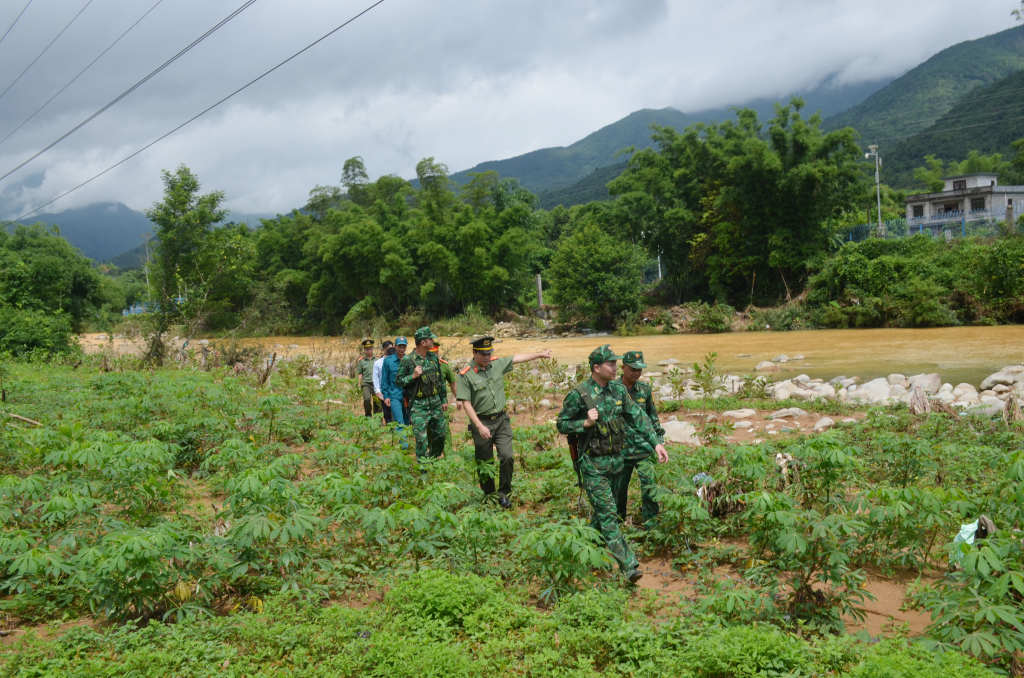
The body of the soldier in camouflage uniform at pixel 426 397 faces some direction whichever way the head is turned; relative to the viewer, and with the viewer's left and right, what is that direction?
facing the viewer and to the right of the viewer

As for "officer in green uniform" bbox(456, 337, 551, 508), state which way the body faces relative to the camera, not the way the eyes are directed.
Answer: toward the camera

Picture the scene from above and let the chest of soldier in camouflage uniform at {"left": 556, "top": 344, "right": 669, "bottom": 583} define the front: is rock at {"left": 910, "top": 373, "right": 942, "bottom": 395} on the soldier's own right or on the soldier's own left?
on the soldier's own left

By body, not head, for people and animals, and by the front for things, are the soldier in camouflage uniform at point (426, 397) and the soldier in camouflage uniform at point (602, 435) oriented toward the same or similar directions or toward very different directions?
same or similar directions

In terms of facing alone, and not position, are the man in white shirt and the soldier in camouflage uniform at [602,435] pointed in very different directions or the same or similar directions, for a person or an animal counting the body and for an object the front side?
same or similar directions

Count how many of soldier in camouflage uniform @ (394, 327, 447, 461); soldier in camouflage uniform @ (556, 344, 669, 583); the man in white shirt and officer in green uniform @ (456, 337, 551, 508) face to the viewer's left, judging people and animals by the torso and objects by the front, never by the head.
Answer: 0

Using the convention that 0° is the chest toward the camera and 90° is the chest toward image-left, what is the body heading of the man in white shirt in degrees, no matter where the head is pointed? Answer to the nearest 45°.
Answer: approximately 315°

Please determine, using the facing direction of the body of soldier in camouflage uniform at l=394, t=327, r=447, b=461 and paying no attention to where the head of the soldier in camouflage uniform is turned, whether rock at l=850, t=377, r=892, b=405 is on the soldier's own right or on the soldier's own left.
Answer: on the soldier's own left

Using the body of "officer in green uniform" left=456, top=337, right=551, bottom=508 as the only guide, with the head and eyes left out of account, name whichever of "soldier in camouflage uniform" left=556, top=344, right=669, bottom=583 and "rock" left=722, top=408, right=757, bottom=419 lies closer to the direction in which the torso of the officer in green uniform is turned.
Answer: the soldier in camouflage uniform

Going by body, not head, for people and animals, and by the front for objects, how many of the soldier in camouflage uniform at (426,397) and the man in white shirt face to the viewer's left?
0

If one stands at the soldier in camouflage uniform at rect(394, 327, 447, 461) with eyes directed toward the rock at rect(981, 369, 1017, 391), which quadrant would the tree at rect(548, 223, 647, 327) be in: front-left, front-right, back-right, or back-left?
front-left

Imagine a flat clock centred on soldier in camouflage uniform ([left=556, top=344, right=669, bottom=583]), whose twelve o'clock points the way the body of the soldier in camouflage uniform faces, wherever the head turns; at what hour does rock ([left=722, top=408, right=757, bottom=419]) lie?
The rock is roughly at 8 o'clock from the soldier in camouflage uniform.
